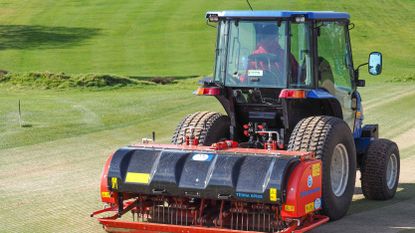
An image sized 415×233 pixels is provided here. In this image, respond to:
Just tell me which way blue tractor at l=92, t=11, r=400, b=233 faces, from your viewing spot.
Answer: facing away from the viewer and to the right of the viewer
